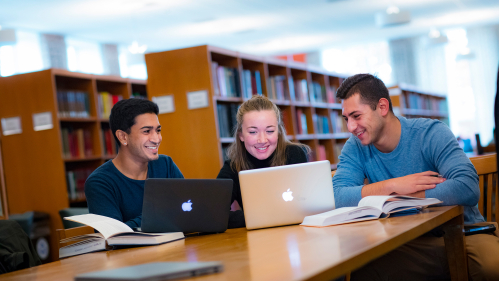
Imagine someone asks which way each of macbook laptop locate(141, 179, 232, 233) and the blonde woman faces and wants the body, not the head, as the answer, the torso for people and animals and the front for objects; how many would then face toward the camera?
1

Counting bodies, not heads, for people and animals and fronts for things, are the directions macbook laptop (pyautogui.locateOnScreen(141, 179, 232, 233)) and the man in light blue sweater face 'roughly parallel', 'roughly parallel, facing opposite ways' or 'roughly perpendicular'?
roughly perpendicular

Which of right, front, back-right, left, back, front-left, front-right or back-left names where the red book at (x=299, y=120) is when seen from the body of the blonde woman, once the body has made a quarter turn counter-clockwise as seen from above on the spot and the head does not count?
left

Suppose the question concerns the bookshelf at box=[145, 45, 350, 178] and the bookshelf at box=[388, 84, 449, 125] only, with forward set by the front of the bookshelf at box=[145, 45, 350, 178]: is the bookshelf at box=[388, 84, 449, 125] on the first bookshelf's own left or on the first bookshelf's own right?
on the first bookshelf's own left

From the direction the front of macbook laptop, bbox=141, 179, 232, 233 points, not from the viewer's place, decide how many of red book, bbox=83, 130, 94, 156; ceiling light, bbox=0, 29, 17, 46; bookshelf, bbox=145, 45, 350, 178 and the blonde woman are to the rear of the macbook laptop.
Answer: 0

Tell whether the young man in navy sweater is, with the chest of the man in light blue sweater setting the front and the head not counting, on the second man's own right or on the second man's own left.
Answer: on the second man's own right

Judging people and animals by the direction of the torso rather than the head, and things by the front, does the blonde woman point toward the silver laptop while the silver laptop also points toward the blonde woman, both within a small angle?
yes

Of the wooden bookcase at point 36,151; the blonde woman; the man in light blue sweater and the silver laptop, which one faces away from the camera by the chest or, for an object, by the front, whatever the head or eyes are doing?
the silver laptop

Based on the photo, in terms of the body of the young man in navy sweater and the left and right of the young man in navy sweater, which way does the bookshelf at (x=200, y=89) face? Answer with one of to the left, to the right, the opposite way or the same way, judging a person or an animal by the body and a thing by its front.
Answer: the same way

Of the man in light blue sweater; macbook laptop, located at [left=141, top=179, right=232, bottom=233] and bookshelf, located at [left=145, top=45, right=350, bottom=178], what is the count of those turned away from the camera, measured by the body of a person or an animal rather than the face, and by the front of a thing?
1

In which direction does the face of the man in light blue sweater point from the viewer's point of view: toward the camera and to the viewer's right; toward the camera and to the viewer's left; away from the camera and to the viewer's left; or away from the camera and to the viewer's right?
toward the camera and to the viewer's left

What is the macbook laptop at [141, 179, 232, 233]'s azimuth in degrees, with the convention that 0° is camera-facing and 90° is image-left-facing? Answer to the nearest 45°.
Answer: approximately 180°

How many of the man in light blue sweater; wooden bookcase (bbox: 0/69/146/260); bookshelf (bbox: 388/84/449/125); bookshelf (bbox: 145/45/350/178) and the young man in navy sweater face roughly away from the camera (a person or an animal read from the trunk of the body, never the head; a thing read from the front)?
0

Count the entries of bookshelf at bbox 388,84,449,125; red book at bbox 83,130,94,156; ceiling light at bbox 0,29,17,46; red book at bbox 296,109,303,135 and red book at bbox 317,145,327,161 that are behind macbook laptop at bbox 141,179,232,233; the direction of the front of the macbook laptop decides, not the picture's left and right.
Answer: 0

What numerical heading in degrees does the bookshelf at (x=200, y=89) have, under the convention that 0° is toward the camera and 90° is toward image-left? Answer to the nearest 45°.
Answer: approximately 315°

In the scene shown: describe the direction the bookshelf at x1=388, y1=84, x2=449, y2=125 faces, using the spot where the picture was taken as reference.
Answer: facing the viewer and to the right of the viewer

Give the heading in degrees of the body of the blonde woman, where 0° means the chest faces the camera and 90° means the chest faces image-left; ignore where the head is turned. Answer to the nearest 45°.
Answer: approximately 0°

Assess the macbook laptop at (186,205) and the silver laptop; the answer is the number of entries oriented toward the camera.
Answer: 0

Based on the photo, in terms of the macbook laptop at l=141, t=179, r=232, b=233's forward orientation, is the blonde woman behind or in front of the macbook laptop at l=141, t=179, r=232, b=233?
in front

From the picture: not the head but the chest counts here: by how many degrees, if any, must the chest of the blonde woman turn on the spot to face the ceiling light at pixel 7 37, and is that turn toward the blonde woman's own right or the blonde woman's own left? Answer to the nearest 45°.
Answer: approximately 135° to the blonde woman's own right
